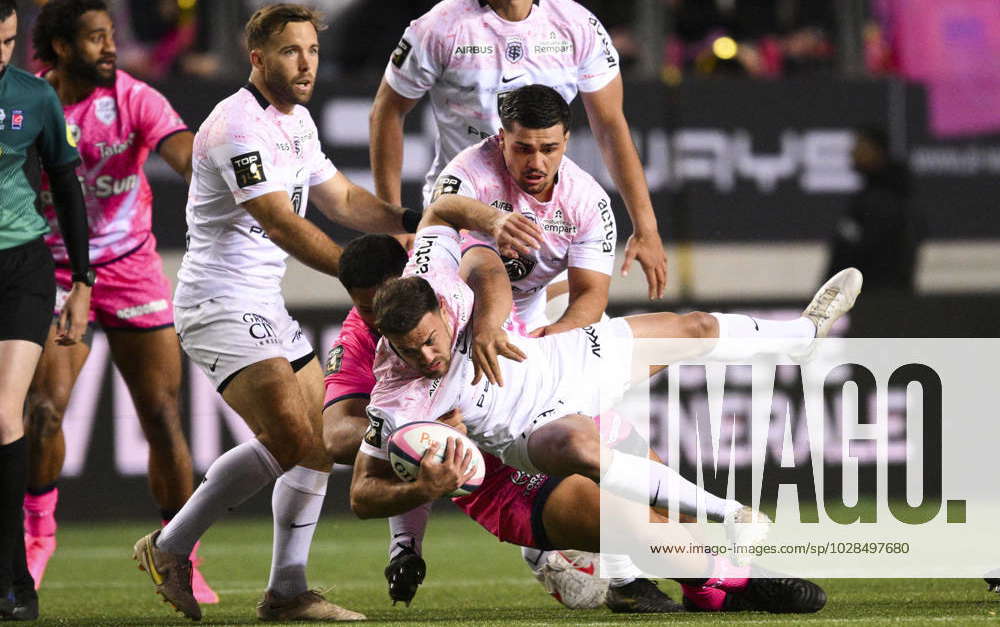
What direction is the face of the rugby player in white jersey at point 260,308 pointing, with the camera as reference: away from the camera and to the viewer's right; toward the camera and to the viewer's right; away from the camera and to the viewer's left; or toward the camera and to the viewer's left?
toward the camera and to the viewer's right

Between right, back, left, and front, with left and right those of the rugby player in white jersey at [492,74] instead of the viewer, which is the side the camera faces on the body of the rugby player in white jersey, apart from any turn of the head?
front

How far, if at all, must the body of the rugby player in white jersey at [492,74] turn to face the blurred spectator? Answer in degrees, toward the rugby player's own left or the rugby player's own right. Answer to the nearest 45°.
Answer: approximately 135° to the rugby player's own left

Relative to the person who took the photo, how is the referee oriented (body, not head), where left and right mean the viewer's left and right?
facing the viewer

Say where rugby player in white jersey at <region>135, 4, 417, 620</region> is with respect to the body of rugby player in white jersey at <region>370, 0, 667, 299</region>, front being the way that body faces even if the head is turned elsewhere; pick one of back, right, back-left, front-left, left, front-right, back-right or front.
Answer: front-right

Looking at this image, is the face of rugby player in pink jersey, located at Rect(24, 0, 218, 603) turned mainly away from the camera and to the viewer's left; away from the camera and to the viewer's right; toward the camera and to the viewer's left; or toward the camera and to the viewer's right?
toward the camera and to the viewer's right

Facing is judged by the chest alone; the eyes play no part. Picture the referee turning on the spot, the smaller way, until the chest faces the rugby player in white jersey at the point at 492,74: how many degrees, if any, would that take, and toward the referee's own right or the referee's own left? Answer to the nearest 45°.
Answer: approximately 90° to the referee's own left
